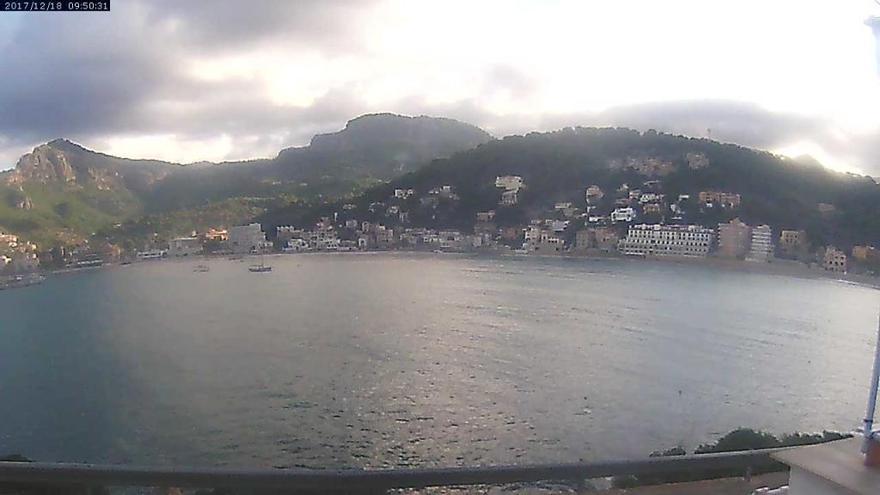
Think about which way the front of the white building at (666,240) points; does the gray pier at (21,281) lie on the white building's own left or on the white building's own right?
on the white building's own right

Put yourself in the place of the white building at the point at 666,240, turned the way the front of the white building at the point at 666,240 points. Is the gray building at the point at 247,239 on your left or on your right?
on your right

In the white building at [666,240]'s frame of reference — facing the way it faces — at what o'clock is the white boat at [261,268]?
The white boat is roughly at 2 o'clock from the white building.

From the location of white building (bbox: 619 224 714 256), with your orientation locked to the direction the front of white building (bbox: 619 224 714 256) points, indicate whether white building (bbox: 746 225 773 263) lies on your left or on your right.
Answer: on your left

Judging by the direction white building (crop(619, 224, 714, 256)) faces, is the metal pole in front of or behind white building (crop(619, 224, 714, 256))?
in front

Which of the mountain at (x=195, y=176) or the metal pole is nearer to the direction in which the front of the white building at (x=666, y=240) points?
the metal pole

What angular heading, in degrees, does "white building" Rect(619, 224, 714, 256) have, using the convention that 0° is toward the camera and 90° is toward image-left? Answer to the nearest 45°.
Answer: approximately 0°

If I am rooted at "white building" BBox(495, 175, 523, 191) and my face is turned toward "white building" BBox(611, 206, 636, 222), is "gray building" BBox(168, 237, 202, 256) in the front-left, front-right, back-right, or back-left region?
back-right

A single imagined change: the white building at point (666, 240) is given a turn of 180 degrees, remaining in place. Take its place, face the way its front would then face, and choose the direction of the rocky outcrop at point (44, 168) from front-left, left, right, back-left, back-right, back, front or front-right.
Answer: back-left

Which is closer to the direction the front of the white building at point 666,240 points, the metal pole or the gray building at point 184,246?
the metal pole

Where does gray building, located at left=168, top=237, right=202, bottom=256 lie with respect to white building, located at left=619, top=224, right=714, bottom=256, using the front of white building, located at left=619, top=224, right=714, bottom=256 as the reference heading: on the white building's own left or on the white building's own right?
on the white building's own right

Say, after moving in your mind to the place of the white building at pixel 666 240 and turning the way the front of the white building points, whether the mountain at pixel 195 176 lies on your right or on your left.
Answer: on your right
